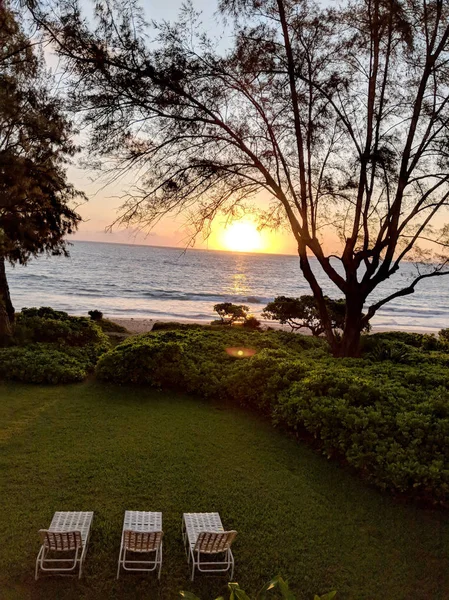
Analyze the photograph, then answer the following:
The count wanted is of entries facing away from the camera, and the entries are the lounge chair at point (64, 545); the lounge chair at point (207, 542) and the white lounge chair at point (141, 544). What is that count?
3

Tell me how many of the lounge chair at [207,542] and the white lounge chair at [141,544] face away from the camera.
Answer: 2

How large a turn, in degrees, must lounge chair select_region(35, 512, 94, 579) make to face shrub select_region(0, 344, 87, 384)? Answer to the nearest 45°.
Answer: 0° — it already faces it

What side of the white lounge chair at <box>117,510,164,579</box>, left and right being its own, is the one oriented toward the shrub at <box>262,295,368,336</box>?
front

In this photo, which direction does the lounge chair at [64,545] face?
away from the camera

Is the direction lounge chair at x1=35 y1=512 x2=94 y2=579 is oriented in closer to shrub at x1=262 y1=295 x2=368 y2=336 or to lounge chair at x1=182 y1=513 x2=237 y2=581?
the shrub

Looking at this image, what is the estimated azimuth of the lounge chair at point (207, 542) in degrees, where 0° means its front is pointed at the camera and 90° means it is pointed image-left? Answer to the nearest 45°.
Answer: approximately 180°

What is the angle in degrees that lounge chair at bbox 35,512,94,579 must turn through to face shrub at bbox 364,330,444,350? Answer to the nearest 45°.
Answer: approximately 45° to its right

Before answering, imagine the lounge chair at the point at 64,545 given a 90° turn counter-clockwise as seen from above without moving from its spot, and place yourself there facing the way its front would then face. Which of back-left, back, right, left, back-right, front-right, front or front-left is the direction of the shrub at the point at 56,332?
right
